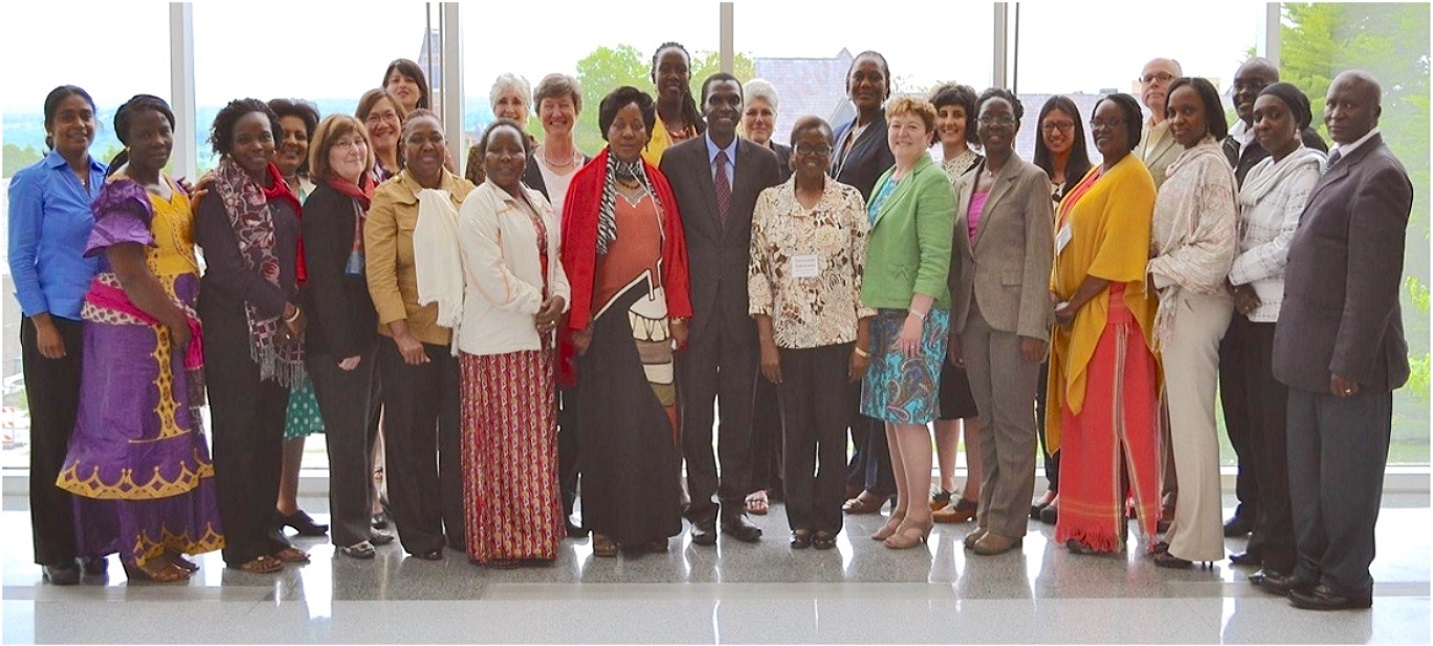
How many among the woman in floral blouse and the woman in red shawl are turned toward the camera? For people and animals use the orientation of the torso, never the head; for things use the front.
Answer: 2

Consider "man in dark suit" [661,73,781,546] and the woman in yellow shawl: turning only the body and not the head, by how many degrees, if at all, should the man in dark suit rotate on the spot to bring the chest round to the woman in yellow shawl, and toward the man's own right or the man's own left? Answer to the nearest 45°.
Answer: approximately 90° to the man's own left

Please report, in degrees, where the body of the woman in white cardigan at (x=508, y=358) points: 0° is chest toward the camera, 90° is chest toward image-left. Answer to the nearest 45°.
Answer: approximately 315°

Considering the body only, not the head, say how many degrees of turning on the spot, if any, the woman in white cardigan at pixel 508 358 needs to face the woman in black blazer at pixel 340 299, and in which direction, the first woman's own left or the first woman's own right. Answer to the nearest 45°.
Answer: approximately 135° to the first woman's own right

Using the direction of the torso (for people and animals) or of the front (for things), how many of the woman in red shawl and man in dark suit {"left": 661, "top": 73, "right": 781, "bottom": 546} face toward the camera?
2

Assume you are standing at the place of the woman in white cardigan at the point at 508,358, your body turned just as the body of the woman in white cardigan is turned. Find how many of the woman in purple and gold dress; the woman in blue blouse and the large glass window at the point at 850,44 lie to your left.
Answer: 1

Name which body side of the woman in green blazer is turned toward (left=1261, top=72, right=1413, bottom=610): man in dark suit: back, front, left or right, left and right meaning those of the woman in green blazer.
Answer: left

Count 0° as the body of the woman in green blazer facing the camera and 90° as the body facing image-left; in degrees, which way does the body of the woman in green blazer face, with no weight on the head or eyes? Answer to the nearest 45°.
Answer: approximately 45°

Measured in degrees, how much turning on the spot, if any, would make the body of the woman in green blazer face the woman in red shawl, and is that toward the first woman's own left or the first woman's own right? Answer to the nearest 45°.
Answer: approximately 45° to the first woman's own right

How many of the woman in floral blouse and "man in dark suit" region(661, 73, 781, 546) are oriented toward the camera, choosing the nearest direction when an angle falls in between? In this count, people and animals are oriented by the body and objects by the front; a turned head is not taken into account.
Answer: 2
